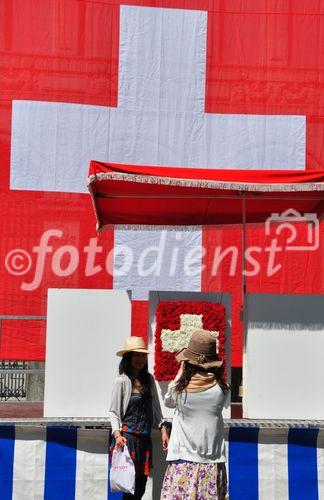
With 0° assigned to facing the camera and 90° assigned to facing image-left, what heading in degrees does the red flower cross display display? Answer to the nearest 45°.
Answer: approximately 0°

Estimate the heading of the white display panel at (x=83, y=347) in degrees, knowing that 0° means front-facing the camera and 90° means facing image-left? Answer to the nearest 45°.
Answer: approximately 0°

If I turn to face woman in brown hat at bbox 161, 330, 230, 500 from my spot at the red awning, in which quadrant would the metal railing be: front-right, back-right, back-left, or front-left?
back-right

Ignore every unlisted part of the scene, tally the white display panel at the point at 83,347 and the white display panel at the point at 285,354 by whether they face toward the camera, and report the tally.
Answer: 2

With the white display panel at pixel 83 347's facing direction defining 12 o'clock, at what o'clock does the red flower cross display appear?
The red flower cross display is roughly at 9 o'clock from the white display panel.
